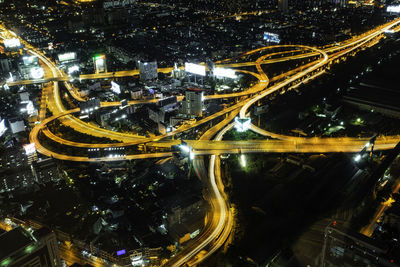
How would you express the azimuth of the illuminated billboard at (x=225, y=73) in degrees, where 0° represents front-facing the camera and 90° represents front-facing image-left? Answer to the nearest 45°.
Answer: approximately 0°

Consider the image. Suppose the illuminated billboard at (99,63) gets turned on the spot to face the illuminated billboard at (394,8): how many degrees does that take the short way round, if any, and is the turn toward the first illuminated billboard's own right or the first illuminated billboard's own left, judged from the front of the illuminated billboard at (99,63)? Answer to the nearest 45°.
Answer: approximately 90° to the first illuminated billboard's own left

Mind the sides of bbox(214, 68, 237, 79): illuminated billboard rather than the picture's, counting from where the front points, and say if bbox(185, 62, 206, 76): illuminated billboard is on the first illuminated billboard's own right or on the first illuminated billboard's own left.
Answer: on the first illuminated billboard's own right

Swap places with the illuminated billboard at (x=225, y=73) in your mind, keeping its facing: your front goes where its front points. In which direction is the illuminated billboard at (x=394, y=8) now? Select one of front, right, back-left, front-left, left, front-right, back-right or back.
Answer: back-left

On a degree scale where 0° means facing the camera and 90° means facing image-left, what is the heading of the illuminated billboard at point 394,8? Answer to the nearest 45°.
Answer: approximately 0°

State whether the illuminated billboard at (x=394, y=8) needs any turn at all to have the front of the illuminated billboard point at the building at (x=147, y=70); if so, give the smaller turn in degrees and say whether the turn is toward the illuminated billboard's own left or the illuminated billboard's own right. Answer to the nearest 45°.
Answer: approximately 45° to the illuminated billboard's own right
